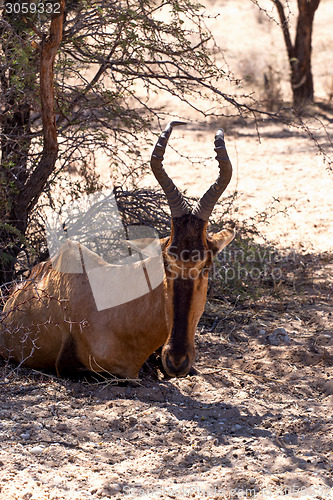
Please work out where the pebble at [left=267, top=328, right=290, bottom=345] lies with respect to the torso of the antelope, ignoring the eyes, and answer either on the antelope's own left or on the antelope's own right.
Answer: on the antelope's own left

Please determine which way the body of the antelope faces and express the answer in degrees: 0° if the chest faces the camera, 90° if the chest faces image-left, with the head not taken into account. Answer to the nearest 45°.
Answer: approximately 315°

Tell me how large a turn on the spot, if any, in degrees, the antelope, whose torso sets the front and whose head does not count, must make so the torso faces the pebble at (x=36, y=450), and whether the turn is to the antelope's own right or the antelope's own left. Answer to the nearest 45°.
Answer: approximately 90° to the antelope's own right

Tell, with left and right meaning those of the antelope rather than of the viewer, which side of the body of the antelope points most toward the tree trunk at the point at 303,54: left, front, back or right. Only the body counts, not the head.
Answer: left

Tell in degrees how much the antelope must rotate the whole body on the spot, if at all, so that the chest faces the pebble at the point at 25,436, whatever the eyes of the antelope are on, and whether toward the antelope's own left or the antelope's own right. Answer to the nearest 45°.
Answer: approximately 90° to the antelope's own right

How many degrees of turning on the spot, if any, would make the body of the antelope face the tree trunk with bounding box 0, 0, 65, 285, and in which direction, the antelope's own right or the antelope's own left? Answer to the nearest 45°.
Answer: approximately 180°

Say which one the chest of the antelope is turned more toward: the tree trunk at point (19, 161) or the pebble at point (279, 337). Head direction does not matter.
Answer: the pebble
